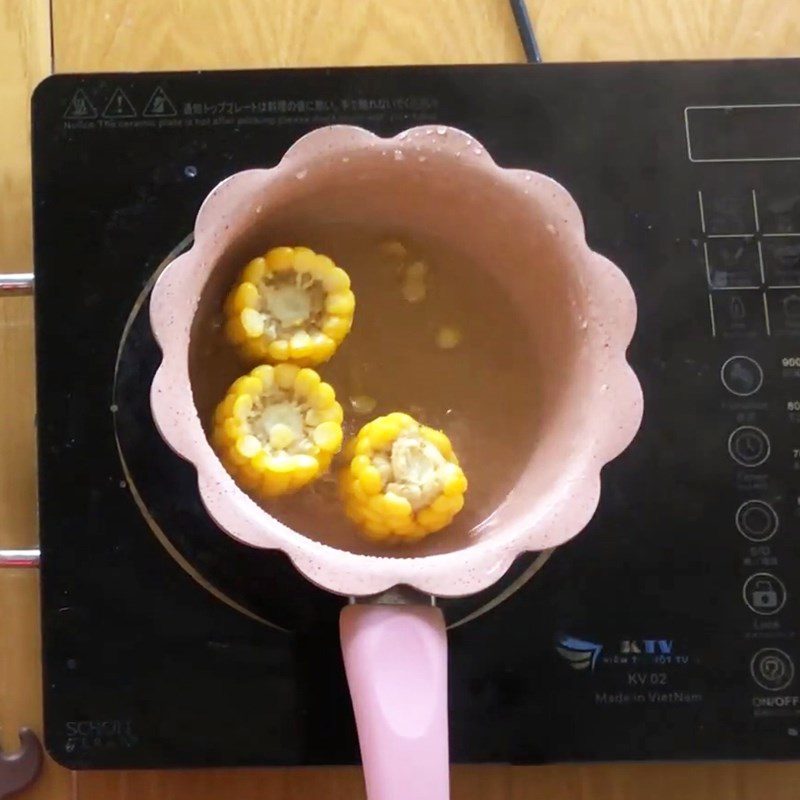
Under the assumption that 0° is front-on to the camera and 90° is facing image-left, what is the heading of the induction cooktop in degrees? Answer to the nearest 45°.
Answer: approximately 0°
